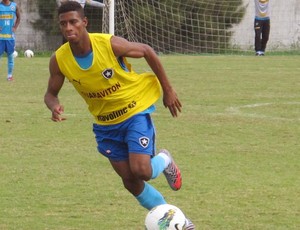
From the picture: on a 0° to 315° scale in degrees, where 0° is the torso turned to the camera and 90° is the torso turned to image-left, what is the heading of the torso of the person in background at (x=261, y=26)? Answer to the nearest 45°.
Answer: approximately 0°

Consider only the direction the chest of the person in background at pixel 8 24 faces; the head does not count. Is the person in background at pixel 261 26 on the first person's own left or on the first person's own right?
on the first person's own left

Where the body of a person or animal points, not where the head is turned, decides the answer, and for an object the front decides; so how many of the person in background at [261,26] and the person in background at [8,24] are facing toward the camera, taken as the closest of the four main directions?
2

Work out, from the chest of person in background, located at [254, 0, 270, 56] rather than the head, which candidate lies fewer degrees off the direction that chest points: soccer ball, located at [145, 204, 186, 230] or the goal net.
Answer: the soccer ball

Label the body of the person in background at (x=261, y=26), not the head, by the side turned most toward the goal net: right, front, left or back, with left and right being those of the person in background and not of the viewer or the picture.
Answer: right

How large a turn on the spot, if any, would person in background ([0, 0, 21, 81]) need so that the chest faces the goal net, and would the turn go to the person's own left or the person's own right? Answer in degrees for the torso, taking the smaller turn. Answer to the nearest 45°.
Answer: approximately 135° to the person's own left
